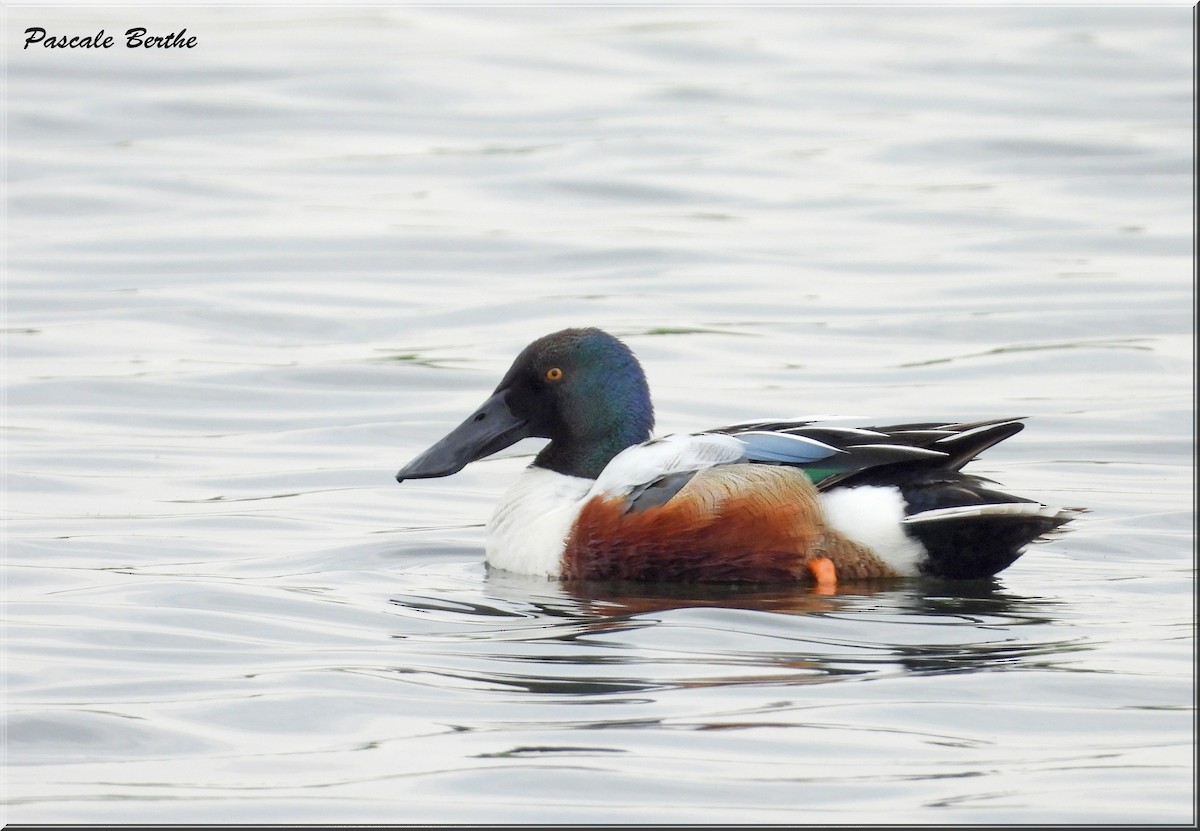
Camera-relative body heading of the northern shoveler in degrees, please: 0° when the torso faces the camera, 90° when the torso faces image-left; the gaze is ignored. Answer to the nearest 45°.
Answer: approximately 90°
